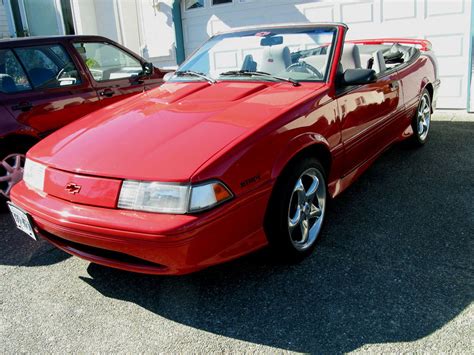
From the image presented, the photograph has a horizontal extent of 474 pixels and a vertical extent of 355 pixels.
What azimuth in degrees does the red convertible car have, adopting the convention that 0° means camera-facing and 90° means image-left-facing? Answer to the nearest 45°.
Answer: approximately 45°

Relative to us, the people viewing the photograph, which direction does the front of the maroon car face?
facing away from the viewer and to the right of the viewer

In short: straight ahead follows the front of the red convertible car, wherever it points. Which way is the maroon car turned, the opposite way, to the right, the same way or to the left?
the opposite way

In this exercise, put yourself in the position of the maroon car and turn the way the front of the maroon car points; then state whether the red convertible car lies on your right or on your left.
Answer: on your right

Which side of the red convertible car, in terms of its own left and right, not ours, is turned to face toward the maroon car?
right

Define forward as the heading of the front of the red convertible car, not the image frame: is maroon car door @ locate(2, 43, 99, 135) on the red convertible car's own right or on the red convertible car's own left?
on the red convertible car's own right

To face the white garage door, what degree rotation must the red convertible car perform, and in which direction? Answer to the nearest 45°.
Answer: approximately 180°
